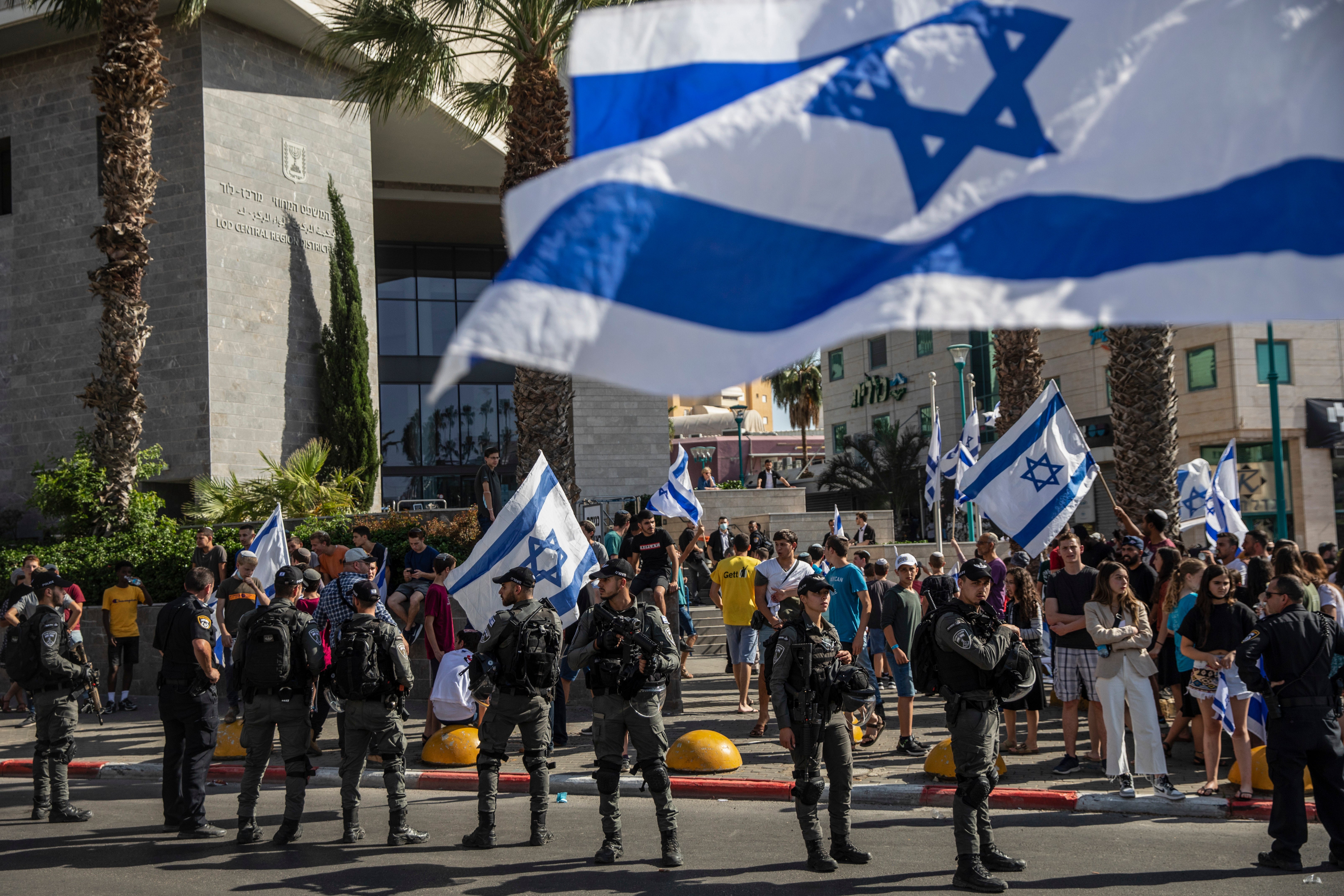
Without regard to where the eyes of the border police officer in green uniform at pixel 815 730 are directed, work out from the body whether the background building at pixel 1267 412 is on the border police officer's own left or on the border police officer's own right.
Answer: on the border police officer's own left

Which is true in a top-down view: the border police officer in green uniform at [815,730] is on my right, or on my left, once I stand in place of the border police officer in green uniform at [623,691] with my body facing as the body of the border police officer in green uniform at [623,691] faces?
on my left

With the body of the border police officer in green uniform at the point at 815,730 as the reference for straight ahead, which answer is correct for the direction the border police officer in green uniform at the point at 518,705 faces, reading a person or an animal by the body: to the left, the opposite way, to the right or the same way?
the opposite way
